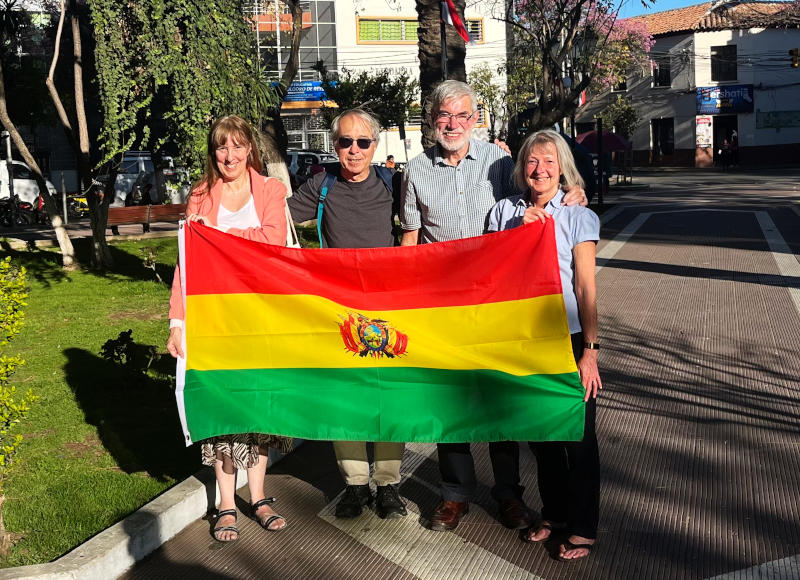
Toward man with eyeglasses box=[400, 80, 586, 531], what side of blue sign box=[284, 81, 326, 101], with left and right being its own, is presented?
front

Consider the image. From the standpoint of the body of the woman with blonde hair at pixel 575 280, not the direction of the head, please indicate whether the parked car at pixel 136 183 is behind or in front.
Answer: behind

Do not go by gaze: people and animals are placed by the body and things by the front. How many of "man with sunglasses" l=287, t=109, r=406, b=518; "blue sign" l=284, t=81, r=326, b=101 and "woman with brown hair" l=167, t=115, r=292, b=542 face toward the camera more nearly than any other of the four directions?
3

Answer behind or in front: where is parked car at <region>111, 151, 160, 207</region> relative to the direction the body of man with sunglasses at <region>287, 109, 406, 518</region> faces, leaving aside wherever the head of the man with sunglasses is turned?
behind

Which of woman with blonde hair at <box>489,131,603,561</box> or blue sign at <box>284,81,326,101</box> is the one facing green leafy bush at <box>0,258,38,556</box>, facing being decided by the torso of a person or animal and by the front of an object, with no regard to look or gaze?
the blue sign

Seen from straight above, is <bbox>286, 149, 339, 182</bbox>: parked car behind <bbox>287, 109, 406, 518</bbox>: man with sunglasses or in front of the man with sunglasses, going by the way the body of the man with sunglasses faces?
behind
